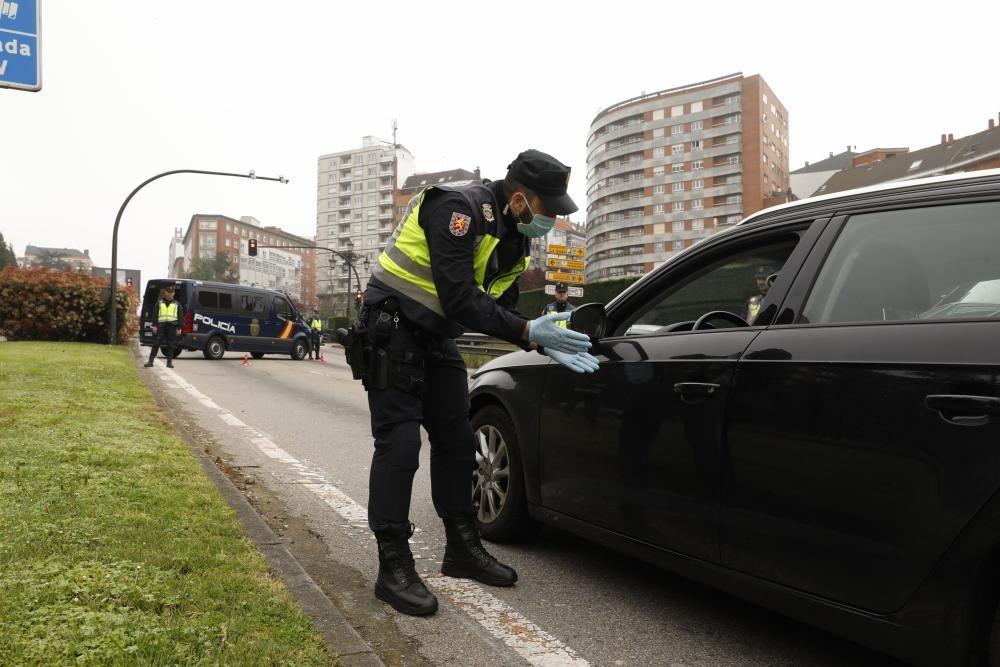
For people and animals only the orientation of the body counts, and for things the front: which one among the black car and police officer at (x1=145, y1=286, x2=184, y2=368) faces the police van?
the black car

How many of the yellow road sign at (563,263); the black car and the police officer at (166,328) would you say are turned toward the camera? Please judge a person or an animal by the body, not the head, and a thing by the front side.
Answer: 2

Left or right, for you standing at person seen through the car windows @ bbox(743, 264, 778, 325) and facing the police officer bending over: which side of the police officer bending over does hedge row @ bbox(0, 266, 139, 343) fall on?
right

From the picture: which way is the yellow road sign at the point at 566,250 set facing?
toward the camera

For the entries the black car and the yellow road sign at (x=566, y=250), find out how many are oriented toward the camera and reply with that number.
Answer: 1

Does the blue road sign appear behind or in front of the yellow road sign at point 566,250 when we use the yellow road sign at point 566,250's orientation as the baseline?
in front

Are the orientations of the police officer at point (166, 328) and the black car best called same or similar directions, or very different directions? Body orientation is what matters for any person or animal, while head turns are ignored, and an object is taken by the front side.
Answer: very different directions

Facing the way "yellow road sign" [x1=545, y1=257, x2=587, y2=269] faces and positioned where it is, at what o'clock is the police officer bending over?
The police officer bending over is roughly at 12 o'clock from the yellow road sign.

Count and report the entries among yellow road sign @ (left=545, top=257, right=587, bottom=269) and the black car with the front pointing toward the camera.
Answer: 1

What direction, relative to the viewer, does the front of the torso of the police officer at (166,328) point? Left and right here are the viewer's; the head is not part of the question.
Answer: facing the viewer

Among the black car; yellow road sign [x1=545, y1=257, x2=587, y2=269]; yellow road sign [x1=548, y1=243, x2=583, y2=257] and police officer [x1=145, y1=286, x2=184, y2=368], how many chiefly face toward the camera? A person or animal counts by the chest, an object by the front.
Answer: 3

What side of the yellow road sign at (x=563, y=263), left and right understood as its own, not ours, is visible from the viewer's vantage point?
front

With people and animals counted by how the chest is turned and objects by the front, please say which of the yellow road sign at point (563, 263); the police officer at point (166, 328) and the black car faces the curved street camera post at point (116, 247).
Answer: the black car

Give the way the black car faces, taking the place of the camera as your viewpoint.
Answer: facing away from the viewer and to the left of the viewer
